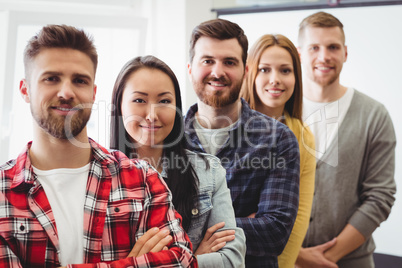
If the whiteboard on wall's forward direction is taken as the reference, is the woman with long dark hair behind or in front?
in front

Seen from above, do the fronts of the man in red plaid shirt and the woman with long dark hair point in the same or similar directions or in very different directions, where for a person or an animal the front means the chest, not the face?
same or similar directions

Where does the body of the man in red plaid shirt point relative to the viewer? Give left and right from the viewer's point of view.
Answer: facing the viewer

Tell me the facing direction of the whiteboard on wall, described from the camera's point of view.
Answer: facing the viewer and to the left of the viewer

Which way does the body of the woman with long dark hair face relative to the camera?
toward the camera

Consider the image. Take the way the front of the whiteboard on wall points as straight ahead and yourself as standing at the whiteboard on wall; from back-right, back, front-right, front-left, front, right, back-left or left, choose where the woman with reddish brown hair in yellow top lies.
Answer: front

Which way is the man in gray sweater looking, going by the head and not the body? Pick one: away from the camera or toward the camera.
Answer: toward the camera

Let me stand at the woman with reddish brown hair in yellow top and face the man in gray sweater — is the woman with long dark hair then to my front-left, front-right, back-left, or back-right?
back-right

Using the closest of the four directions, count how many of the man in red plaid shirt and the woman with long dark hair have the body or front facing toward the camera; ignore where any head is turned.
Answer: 2

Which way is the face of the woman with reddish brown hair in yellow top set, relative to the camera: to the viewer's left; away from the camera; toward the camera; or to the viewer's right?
toward the camera

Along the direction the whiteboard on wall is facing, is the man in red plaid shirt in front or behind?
in front

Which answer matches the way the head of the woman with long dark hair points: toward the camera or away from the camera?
toward the camera
